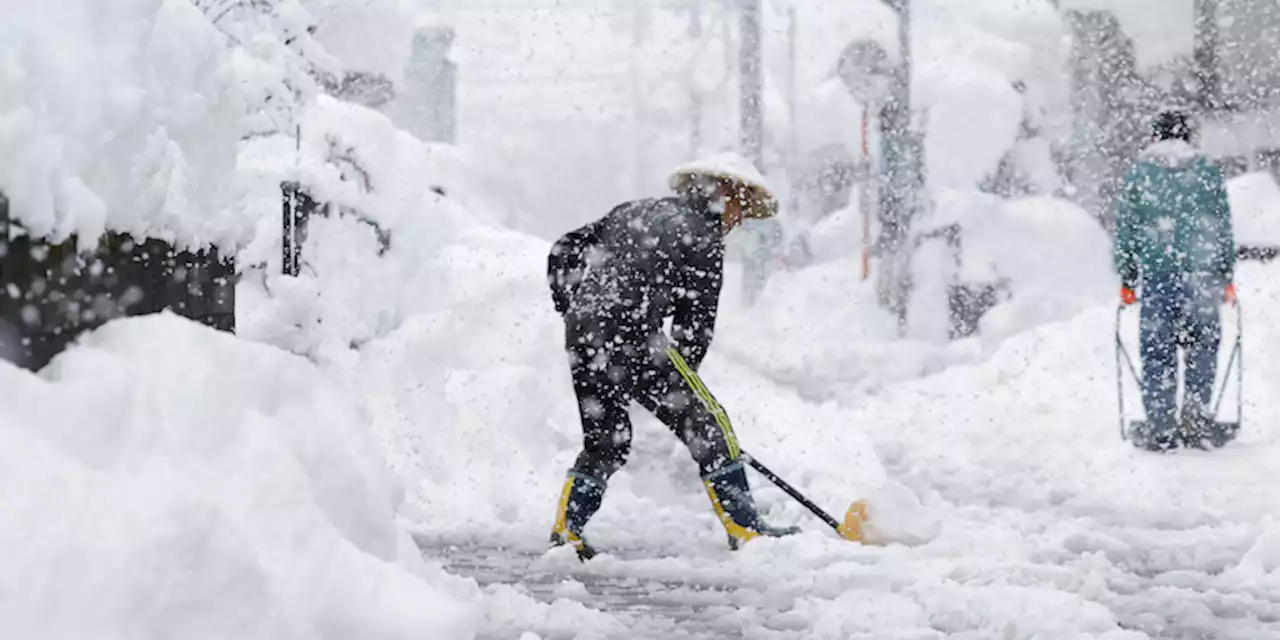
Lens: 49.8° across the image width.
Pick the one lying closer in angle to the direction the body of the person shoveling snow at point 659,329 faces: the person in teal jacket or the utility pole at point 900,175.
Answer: the person in teal jacket

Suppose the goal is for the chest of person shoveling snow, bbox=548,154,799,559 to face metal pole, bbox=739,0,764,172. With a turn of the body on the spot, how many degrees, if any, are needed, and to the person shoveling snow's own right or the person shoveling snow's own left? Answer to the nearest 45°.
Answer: approximately 90° to the person shoveling snow's own left

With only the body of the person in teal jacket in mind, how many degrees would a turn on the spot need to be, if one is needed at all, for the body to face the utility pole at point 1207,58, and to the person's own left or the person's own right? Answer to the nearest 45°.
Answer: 0° — they already face it

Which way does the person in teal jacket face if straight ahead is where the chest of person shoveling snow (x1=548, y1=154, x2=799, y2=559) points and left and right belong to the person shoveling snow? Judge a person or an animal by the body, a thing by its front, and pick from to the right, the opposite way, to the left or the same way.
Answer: to the left

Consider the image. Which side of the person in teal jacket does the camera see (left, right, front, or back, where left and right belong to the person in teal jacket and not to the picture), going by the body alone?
back

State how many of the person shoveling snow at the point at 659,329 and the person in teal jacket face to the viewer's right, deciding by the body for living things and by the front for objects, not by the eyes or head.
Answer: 1

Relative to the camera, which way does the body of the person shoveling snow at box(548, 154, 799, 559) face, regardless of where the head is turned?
to the viewer's right

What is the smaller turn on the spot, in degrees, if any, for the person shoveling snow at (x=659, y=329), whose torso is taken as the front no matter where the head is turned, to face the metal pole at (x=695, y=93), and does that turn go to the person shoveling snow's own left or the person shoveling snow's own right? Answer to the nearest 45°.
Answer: approximately 90° to the person shoveling snow's own left

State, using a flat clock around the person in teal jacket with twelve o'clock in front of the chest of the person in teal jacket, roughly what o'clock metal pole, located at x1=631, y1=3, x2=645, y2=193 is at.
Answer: The metal pole is roughly at 11 o'clock from the person in teal jacket.

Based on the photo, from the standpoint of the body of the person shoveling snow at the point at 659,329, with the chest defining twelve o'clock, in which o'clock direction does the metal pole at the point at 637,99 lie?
The metal pole is roughly at 9 o'clock from the person shoveling snow.
